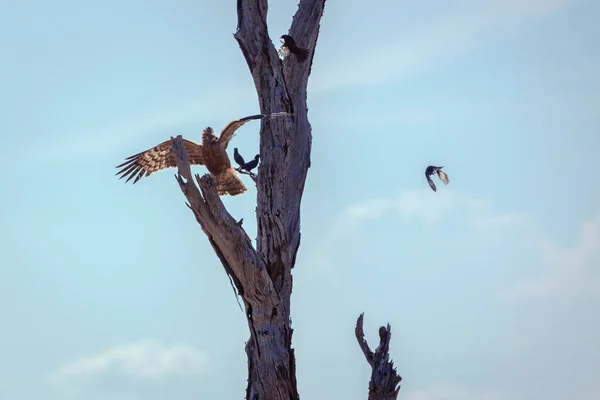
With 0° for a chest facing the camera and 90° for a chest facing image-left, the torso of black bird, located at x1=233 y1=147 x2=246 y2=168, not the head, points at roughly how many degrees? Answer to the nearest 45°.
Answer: approximately 90°

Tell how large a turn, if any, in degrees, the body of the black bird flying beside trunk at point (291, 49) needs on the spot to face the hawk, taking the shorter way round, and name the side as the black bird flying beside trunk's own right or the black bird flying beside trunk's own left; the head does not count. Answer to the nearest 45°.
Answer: approximately 45° to the black bird flying beside trunk's own right

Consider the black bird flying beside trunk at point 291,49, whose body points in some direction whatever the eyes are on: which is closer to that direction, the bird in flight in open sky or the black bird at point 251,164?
the black bird

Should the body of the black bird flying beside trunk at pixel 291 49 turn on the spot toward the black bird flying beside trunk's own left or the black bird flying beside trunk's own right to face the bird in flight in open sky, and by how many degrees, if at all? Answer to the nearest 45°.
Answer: approximately 135° to the black bird flying beside trunk's own right

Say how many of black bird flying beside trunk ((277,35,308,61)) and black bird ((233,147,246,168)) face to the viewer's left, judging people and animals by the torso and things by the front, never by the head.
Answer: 2

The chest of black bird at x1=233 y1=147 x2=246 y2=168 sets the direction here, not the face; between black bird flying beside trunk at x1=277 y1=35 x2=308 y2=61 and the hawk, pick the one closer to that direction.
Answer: the hawk

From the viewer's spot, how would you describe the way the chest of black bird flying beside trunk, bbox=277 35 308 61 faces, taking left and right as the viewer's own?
facing to the left of the viewer

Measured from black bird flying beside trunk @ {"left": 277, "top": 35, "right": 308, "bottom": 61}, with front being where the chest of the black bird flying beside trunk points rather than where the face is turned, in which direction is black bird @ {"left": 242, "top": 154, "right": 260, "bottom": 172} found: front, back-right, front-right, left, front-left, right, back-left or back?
front-right
